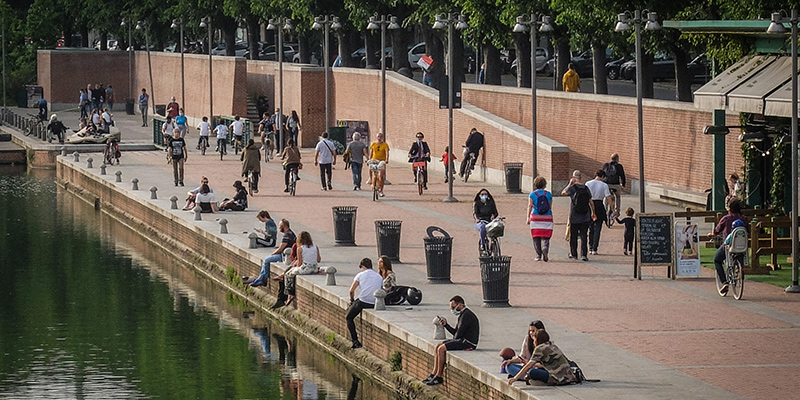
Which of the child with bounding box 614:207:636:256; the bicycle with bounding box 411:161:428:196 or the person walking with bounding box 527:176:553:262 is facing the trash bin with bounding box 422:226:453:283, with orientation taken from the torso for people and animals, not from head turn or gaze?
the bicycle

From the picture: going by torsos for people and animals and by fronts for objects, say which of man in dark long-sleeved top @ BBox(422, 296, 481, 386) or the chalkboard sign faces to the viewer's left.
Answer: the man in dark long-sleeved top

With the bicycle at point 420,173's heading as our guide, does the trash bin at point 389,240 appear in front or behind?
in front

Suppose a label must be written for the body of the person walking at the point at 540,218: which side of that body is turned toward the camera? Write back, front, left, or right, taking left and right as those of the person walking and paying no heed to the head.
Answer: back

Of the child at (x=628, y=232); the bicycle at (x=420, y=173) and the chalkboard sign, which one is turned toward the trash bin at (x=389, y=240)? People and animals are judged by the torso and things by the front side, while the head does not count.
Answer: the bicycle

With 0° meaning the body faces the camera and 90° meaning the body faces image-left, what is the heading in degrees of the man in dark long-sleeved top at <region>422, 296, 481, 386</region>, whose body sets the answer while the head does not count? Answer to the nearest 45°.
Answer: approximately 90°

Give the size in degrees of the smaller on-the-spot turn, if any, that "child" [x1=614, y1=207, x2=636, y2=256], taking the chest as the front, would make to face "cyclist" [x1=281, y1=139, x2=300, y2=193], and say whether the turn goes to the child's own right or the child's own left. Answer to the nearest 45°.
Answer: approximately 45° to the child's own left

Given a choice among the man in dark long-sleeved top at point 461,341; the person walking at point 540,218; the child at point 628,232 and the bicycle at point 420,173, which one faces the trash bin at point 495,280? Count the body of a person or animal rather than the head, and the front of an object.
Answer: the bicycle

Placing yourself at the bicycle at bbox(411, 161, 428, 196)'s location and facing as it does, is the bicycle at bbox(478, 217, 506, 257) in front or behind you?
in front
